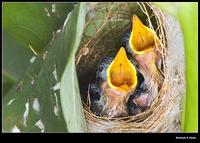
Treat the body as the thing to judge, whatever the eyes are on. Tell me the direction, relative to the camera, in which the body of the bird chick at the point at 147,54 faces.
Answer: toward the camera

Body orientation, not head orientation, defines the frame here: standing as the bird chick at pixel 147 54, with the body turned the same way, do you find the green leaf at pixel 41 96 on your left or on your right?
on your right

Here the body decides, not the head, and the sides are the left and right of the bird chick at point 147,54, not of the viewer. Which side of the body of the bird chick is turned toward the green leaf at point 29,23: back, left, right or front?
right

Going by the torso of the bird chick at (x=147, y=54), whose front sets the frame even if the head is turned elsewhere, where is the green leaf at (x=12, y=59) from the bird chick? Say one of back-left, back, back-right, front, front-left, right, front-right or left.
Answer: right
